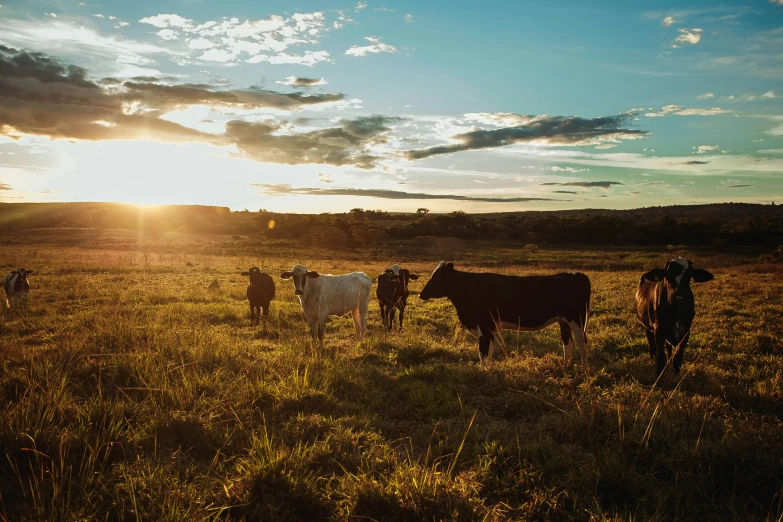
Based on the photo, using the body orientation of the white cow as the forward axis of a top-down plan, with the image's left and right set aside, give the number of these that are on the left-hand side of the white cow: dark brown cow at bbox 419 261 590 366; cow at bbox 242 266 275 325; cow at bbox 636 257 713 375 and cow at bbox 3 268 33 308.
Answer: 2

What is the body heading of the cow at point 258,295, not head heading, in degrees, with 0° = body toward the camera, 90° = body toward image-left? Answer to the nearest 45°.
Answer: approximately 45°

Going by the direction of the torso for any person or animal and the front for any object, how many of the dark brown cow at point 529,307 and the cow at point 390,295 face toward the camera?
1

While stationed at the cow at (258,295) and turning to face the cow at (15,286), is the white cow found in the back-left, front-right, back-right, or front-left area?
back-left

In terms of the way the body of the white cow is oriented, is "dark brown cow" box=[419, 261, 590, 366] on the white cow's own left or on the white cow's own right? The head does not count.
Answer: on the white cow's own left

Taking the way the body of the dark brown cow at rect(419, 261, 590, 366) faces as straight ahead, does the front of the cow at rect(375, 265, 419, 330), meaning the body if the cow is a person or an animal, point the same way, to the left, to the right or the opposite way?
to the left

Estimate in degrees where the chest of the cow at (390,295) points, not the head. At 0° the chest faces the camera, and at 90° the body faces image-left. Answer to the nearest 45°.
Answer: approximately 0°

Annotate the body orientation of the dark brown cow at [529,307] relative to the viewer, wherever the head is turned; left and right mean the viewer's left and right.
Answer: facing to the left of the viewer
